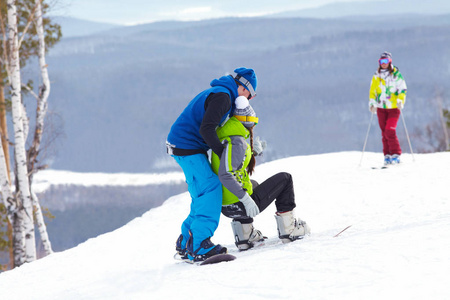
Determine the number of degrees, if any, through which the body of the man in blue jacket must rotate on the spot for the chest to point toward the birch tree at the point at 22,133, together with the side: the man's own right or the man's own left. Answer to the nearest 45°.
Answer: approximately 135° to the man's own left

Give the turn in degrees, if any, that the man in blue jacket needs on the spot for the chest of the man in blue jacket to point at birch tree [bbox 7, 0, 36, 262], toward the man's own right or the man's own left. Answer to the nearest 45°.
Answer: approximately 135° to the man's own left

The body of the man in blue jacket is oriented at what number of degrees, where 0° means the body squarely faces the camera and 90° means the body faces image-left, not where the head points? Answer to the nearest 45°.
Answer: approximately 270°

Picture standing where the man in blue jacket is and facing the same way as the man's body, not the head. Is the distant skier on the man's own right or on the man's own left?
on the man's own left
